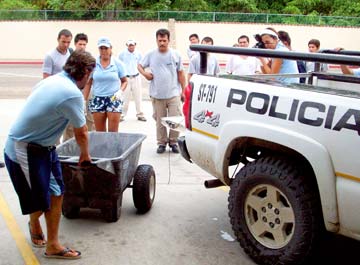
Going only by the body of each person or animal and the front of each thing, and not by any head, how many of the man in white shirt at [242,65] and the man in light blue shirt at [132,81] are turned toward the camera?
2

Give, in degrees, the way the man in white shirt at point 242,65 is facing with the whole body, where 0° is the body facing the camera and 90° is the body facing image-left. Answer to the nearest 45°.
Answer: approximately 0°

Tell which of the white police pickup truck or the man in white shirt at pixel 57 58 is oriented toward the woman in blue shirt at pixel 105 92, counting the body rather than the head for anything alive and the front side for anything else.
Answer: the man in white shirt

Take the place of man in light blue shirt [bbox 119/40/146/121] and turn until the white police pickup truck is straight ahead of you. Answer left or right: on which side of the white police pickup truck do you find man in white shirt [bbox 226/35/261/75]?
left

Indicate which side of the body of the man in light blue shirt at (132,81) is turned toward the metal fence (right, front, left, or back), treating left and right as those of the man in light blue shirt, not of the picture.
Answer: back

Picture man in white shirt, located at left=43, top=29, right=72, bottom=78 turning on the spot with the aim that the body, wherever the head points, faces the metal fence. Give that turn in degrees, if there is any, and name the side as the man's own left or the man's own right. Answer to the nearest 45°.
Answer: approximately 135° to the man's own left

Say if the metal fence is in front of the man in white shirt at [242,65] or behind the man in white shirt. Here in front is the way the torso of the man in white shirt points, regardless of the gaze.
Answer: behind

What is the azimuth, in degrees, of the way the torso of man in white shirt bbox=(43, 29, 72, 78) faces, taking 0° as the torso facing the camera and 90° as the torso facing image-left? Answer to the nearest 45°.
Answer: approximately 315°

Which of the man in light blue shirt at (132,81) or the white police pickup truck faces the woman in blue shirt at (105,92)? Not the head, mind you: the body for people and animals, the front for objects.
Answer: the man in light blue shirt
